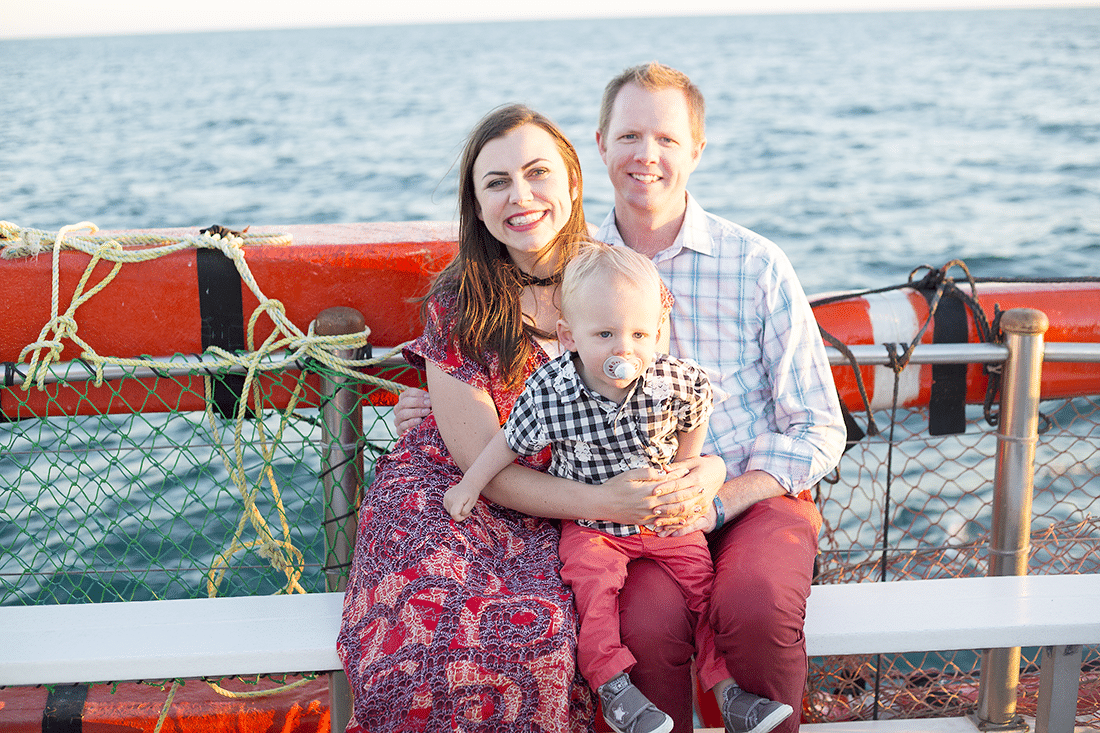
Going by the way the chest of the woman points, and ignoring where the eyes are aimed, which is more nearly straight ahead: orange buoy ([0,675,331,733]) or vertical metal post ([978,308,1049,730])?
the vertical metal post

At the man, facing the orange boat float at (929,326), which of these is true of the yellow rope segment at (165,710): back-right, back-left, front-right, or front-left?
back-left

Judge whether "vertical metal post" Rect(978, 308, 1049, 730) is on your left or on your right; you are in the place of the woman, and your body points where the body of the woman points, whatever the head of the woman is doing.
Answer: on your left

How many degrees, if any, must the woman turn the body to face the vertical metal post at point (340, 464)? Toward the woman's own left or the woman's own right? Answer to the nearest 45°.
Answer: approximately 180°

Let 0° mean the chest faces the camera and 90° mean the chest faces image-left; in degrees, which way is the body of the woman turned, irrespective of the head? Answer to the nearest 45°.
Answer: approximately 315°

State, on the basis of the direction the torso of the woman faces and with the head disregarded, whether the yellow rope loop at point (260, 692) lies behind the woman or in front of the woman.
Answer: behind
